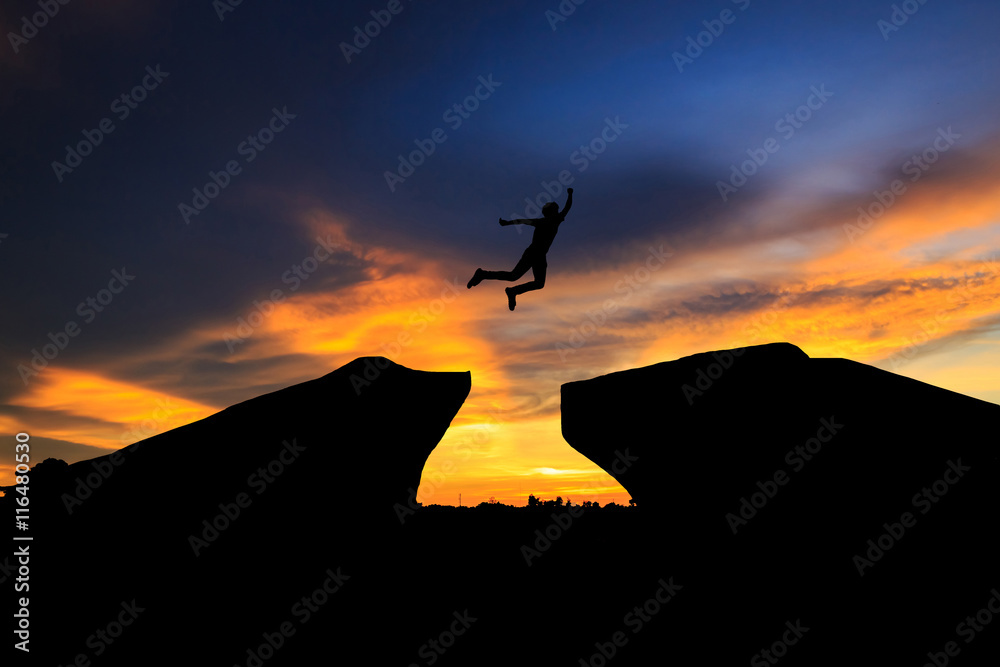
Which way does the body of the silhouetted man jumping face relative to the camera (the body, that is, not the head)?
to the viewer's right
